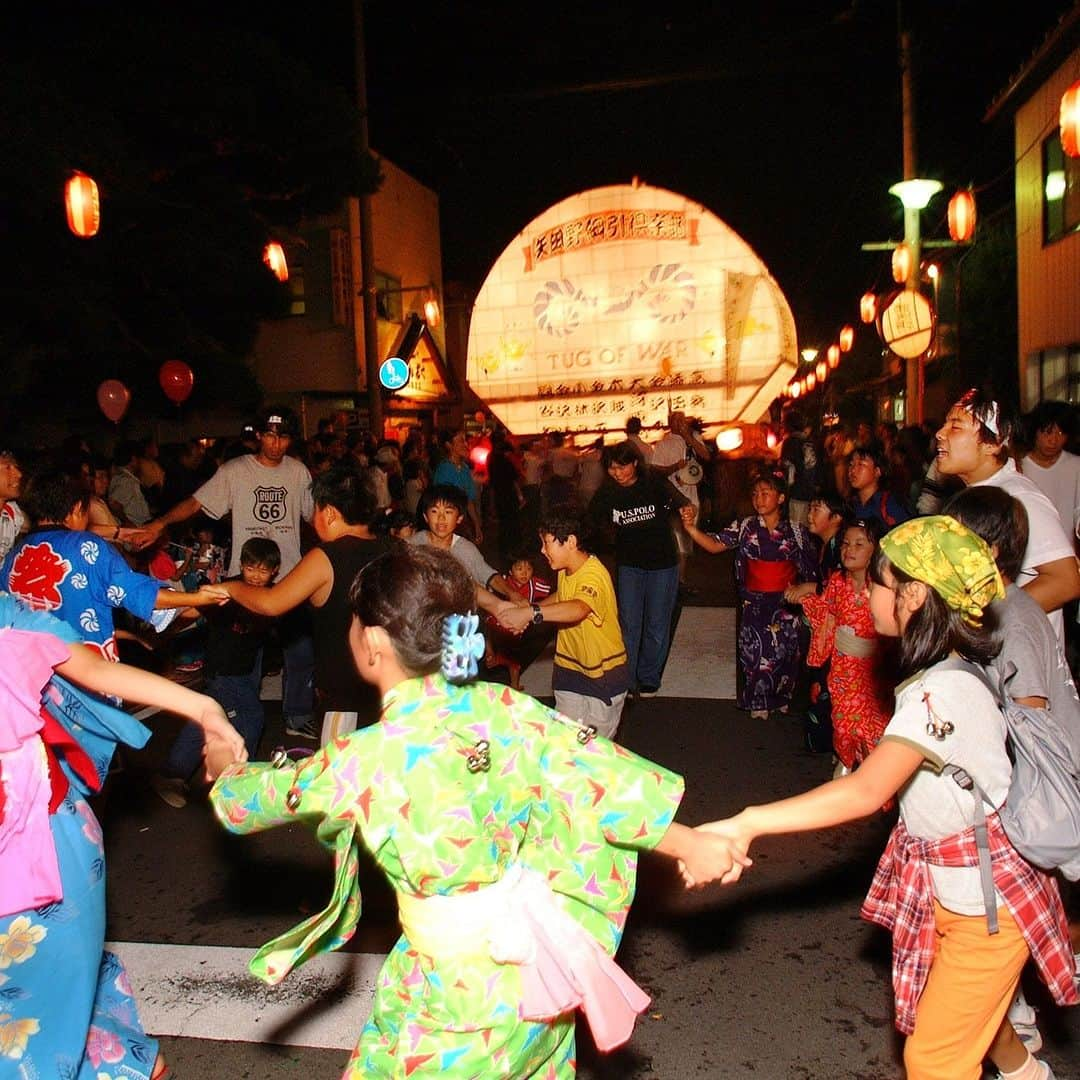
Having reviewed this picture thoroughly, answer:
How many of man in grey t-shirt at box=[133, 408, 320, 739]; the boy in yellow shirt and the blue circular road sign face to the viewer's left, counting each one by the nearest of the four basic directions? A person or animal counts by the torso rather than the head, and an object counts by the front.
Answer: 1

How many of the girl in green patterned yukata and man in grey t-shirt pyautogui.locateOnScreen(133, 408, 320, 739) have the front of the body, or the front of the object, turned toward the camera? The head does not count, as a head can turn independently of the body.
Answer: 1

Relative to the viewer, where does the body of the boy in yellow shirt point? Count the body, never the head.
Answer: to the viewer's left

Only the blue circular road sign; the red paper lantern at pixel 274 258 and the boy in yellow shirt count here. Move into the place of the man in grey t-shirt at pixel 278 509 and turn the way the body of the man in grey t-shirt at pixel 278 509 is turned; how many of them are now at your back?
2

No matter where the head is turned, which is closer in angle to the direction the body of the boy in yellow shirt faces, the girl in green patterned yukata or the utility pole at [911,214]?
the girl in green patterned yukata

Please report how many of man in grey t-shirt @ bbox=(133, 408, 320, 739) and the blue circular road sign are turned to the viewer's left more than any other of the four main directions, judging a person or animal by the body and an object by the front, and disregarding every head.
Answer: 0

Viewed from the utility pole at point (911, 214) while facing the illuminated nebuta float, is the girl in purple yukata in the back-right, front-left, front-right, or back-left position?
front-left

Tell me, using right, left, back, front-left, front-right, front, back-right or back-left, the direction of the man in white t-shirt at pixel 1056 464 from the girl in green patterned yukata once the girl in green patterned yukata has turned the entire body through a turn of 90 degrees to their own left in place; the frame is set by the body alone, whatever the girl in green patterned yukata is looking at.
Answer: back

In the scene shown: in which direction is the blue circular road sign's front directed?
toward the camera

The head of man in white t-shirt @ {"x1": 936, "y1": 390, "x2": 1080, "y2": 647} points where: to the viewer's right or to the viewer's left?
to the viewer's left

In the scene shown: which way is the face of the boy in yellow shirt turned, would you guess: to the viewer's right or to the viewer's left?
to the viewer's left

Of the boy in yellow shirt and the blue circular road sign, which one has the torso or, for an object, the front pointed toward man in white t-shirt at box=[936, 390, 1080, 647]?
the blue circular road sign

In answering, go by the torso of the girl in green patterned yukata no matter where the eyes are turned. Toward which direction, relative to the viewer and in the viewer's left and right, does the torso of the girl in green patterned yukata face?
facing away from the viewer and to the left of the viewer

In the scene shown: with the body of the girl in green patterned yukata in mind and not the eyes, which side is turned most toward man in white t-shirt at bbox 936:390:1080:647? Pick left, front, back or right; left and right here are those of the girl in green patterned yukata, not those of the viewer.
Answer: right

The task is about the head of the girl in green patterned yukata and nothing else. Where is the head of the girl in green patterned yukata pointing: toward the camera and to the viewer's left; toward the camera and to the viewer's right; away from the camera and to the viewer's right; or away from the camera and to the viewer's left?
away from the camera and to the viewer's left

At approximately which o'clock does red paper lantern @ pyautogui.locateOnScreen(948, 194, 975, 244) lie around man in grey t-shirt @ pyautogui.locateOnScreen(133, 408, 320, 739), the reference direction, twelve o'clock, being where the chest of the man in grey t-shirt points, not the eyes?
The red paper lantern is roughly at 8 o'clock from the man in grey t-shirt.
